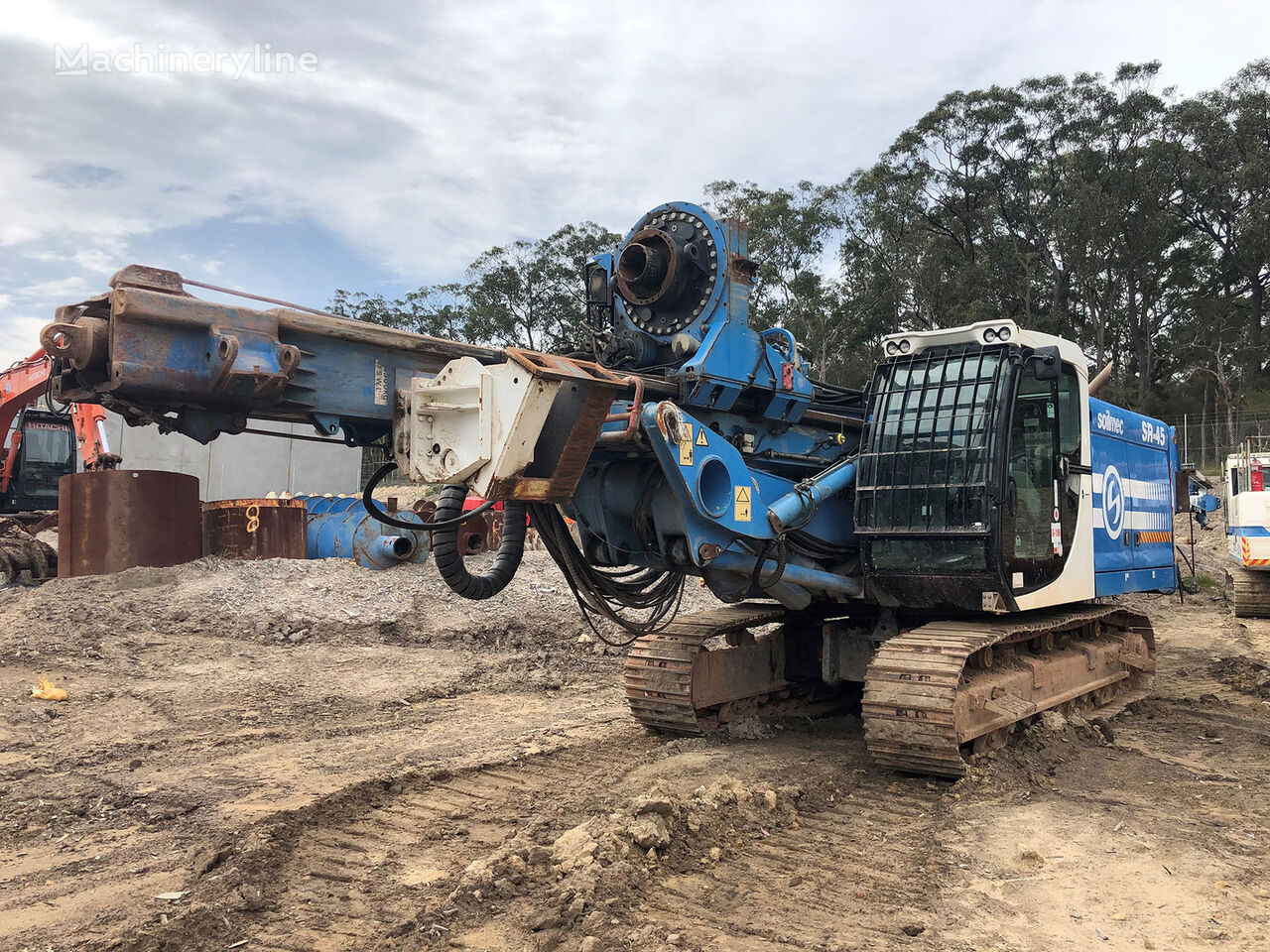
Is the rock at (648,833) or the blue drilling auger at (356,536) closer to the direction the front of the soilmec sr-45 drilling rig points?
the rock

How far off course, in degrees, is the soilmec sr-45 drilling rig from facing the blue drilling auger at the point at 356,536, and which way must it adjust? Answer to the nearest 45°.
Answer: approximately 90° to its right

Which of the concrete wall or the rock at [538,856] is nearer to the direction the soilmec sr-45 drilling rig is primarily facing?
the rock

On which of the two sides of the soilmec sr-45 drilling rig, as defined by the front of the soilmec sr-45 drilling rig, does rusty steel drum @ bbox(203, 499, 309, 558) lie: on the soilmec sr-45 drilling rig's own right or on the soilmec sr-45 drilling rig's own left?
on the soilmec sr-45 drilling rig's own right

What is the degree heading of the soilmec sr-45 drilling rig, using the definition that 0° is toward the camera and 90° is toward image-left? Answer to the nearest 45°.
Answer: approximately 45°

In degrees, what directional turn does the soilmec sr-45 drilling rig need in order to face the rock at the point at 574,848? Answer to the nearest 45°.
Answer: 0° — it already faces it

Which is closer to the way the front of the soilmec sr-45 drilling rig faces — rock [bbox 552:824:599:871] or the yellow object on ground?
the rock

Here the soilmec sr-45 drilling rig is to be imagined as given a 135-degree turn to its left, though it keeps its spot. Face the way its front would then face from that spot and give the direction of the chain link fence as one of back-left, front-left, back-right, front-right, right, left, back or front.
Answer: front-left

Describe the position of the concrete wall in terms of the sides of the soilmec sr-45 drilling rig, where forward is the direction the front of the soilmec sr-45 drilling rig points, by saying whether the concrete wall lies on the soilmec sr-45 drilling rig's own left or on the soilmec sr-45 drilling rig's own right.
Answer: on the soilmec sr-45 drilling rig's own right
